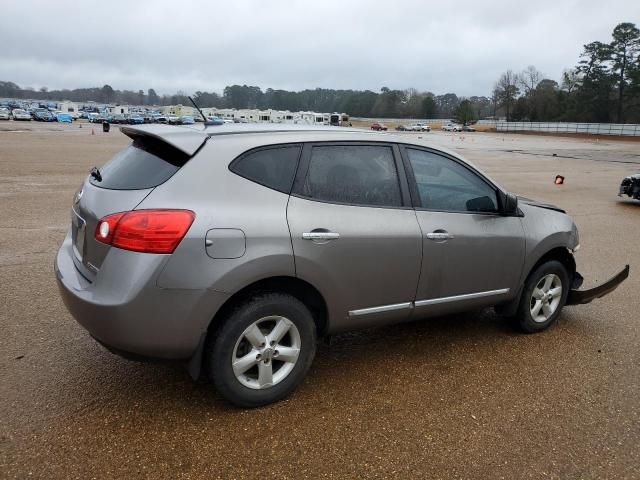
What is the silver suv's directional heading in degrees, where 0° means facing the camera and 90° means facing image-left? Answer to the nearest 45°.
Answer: approximately 225°

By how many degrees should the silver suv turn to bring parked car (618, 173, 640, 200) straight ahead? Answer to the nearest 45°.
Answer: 0° — it already faces it
